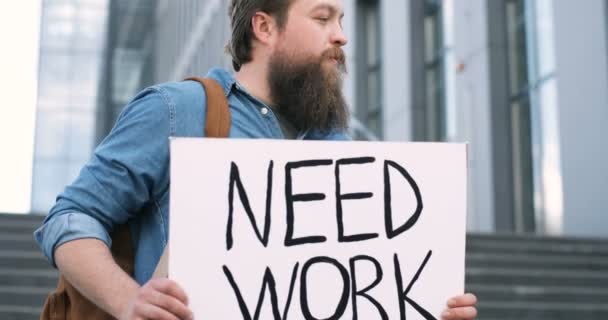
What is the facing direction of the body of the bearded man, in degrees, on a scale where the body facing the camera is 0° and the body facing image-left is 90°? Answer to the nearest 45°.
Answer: approximately 315°

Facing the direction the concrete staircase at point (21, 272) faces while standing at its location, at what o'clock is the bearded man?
The bearded man is roughly at 12 o'clock from the concrete staircase.

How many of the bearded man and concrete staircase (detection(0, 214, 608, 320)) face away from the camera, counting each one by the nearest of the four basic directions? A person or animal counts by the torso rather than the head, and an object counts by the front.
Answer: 0

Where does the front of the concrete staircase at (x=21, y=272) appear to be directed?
toward the camera

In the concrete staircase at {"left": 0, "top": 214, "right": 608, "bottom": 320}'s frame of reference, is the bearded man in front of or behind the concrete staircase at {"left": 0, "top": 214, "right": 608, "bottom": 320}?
in front

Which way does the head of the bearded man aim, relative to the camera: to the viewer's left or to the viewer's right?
to the viewer's right

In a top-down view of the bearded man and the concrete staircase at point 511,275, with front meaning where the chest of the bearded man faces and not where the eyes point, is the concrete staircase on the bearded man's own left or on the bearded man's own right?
on the bearded man's own left

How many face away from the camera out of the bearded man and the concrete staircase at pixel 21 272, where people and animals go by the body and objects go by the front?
0
